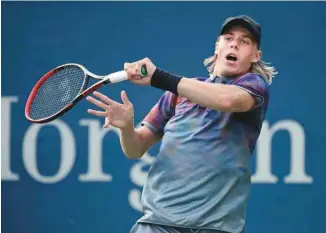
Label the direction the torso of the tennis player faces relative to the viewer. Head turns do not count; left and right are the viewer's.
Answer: facing the viewer and to the left of the viewer

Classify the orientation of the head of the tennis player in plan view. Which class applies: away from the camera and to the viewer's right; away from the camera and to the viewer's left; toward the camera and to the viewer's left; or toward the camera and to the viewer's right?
toward the camera and to the viewer's left
